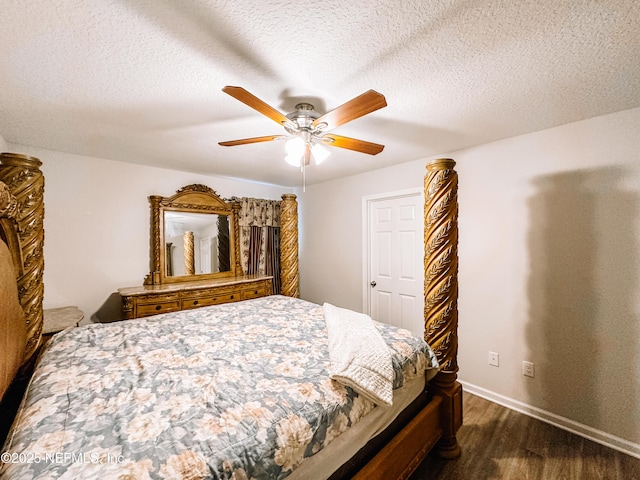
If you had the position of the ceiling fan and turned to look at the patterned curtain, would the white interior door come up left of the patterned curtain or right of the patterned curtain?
right

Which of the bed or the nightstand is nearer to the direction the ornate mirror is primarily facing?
the bed

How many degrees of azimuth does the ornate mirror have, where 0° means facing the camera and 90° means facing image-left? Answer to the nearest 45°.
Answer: approximately 315°

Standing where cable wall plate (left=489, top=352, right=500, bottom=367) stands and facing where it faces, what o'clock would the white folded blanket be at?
The white folded blanket is roughly at 11 o'clock from the cable wall plate.

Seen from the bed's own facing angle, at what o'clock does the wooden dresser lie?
The wooden dresser is roughly at 10 o'clock from the bed.

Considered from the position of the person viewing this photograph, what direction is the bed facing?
facing away from the viewer and to the right of the viewer

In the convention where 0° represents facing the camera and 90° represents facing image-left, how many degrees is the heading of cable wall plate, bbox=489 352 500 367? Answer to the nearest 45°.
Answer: approximately 45°

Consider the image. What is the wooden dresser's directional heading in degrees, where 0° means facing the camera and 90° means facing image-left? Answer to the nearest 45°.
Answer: approximately 315°

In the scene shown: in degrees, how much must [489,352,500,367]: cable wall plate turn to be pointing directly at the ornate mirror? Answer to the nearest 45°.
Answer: approximately 45° to its right
